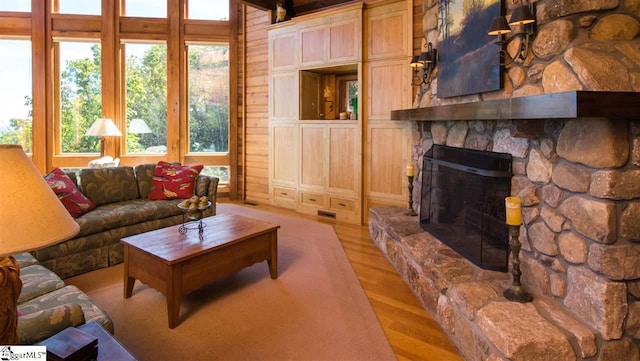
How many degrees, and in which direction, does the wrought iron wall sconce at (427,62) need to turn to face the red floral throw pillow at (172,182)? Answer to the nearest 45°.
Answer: approximately 45° to its right

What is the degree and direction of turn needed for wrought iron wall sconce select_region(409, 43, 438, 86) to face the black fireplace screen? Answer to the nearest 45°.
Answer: approximately 45° to its left

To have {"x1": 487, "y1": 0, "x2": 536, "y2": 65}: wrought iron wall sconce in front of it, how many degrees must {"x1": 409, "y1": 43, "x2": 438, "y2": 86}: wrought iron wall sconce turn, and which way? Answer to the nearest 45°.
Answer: approximately 45° to its left

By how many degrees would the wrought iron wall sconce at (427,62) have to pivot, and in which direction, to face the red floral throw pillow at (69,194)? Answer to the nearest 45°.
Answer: approximately 45° to its right

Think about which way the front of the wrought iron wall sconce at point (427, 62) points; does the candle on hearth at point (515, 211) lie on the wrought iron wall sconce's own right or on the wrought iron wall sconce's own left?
on the wrought iron wall sconce's own left

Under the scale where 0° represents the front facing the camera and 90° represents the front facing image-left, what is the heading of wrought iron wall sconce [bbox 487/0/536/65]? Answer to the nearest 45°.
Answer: approximately 45°
